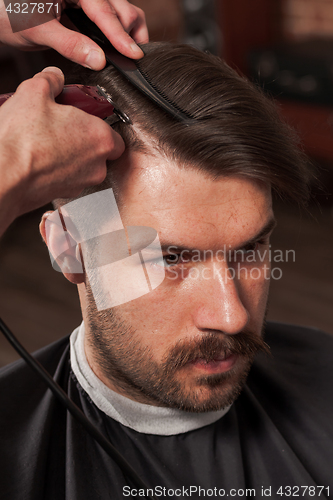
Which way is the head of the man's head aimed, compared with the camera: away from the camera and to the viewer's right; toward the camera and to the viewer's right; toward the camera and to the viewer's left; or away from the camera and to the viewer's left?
toward the camera and to the viewer's right
